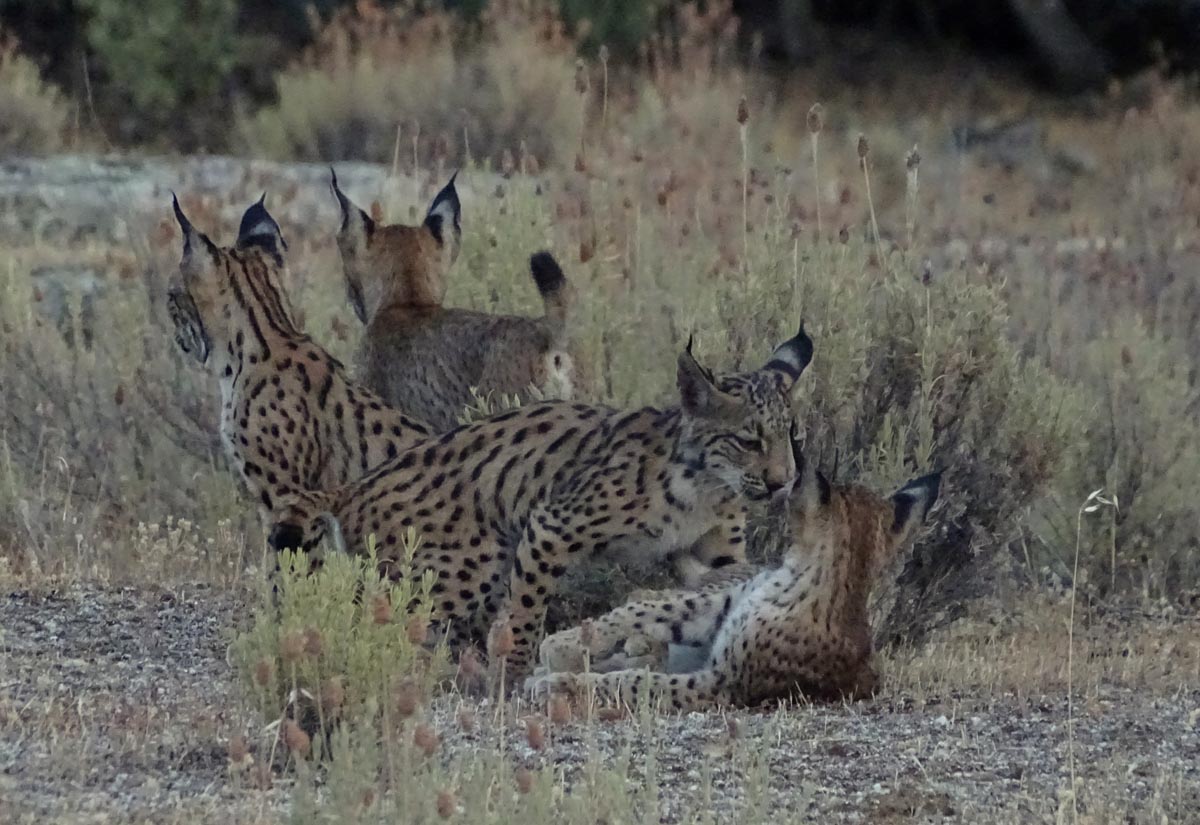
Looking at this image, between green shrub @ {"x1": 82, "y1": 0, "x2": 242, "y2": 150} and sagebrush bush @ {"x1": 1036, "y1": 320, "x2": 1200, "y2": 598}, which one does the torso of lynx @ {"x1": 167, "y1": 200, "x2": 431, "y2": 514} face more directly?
the green shrub

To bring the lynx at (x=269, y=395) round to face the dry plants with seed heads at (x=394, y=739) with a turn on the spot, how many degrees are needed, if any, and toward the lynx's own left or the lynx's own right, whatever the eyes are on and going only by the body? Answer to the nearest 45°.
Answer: approximately 135° to the lynx's own left

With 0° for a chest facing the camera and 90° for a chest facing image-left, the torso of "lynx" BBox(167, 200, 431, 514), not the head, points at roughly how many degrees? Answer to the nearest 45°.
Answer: approximately 135°

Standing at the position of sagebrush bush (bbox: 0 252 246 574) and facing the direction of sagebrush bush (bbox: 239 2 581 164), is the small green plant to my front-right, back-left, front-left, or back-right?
back-right

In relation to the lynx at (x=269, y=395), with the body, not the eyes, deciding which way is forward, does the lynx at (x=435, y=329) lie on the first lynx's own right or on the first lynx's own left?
on the first lynx's own right

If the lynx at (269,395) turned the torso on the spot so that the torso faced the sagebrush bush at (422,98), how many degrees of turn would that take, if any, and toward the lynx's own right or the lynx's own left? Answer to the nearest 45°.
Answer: approximately 45° to the lynx's own right

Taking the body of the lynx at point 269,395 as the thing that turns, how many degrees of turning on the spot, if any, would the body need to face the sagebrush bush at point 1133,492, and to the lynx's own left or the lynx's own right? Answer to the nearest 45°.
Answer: approximately 135° to the lynx's own right
